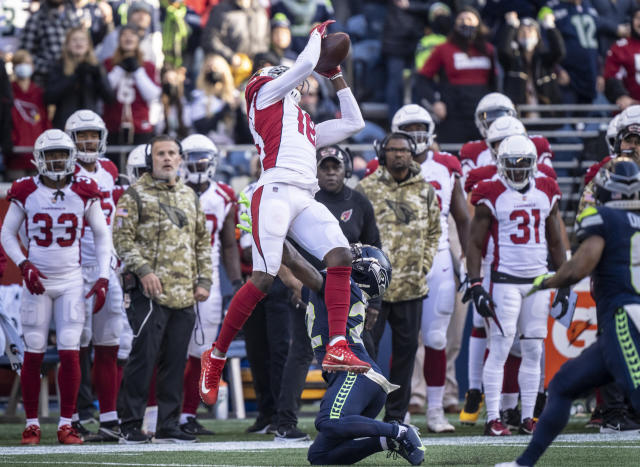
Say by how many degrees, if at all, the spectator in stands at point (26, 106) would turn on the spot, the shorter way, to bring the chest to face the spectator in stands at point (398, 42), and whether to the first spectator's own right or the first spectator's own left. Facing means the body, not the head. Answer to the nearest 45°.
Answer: approximately 90° to the first spectator's own left

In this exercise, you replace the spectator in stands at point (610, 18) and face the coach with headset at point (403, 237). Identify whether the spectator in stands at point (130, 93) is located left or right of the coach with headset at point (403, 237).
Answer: right

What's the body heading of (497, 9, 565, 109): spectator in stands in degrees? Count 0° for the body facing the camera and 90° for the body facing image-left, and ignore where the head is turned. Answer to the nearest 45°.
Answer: approximately 0°

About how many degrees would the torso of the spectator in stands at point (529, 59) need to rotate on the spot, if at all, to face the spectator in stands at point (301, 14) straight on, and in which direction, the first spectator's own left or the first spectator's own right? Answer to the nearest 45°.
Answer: approximately 90° to the first spectator's own right

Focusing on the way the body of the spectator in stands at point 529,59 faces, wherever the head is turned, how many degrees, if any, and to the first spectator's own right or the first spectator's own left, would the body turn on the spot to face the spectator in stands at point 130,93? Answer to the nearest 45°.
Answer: approximately 45° to the first spectator's own right

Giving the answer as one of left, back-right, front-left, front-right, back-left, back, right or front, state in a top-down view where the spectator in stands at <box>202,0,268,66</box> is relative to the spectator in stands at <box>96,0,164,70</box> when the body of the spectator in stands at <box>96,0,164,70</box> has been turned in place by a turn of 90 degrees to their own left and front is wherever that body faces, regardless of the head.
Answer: front-left
